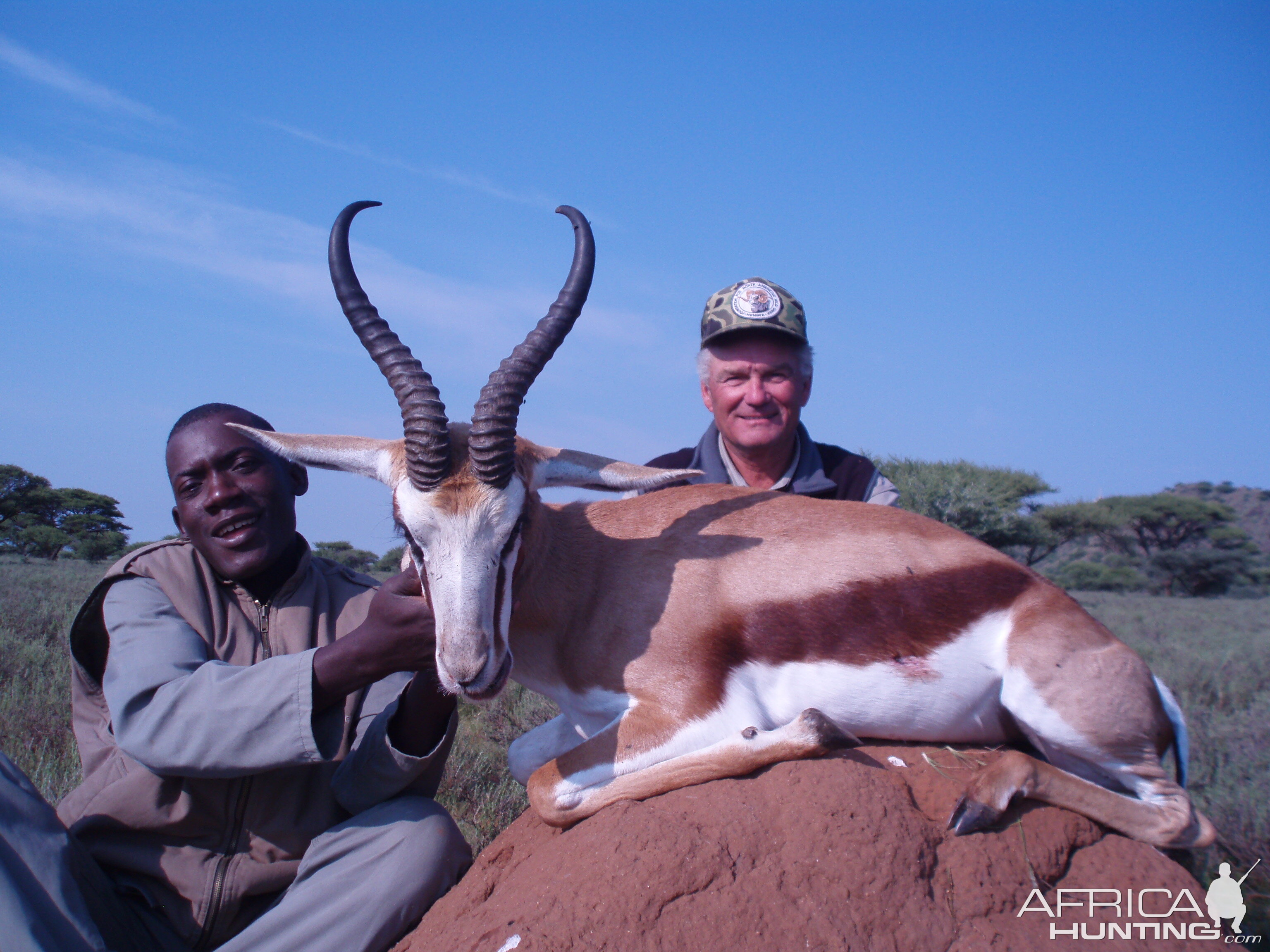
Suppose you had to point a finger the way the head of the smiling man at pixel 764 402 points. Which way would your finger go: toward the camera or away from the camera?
toward the camera

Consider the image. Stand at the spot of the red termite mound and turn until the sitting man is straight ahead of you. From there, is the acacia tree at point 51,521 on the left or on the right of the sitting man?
right

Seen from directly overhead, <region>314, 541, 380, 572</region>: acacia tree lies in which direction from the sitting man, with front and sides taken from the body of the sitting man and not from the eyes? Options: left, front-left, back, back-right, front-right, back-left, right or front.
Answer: back

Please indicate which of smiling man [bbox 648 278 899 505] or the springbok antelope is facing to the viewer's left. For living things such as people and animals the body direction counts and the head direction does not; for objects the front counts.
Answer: the springbok antelope

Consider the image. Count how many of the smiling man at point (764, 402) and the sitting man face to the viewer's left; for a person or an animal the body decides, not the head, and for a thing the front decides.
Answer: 0

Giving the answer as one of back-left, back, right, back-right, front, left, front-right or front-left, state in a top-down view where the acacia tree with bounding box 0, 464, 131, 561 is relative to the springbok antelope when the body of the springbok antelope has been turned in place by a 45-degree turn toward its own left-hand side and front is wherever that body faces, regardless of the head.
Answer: right

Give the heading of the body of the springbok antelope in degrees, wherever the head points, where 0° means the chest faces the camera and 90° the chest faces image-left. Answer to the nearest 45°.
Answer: approximately 90°

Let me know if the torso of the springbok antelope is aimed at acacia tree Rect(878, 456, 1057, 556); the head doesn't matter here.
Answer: no

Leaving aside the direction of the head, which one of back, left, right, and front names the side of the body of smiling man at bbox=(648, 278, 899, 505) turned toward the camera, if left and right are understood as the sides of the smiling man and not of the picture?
front

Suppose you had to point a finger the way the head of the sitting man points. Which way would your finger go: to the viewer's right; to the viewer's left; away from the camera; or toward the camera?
toward the camera

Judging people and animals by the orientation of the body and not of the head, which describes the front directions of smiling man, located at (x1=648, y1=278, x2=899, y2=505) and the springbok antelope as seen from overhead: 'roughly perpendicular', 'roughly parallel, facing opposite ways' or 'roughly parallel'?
roughly perpendicular

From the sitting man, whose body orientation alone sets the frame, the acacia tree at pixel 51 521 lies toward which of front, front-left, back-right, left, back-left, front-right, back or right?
back

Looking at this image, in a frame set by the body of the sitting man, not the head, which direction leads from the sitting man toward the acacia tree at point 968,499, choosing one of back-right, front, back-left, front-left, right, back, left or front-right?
back-left

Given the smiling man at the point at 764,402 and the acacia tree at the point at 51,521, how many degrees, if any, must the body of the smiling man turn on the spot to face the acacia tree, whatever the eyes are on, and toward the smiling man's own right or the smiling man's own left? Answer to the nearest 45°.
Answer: approximately 135° to the smiling man's own right

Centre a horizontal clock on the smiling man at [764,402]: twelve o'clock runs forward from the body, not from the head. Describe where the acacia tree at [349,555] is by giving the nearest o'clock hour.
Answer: The acacia tree is roughly at 5 o'clock from the smiling man.
